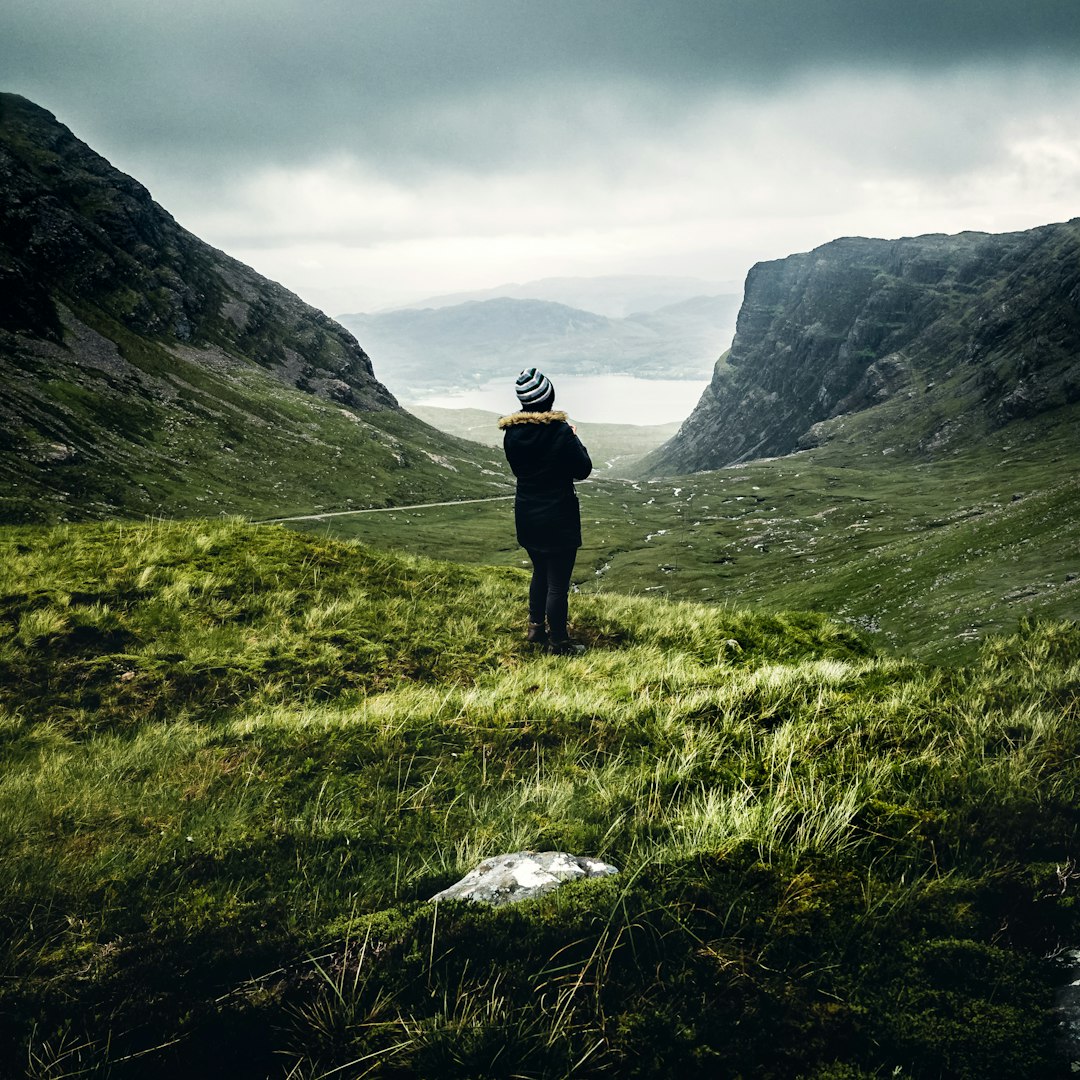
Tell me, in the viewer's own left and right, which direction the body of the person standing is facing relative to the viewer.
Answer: facing away from the viewer and to the right of the viewer

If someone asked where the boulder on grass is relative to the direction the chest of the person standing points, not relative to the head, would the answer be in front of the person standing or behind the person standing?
behind
